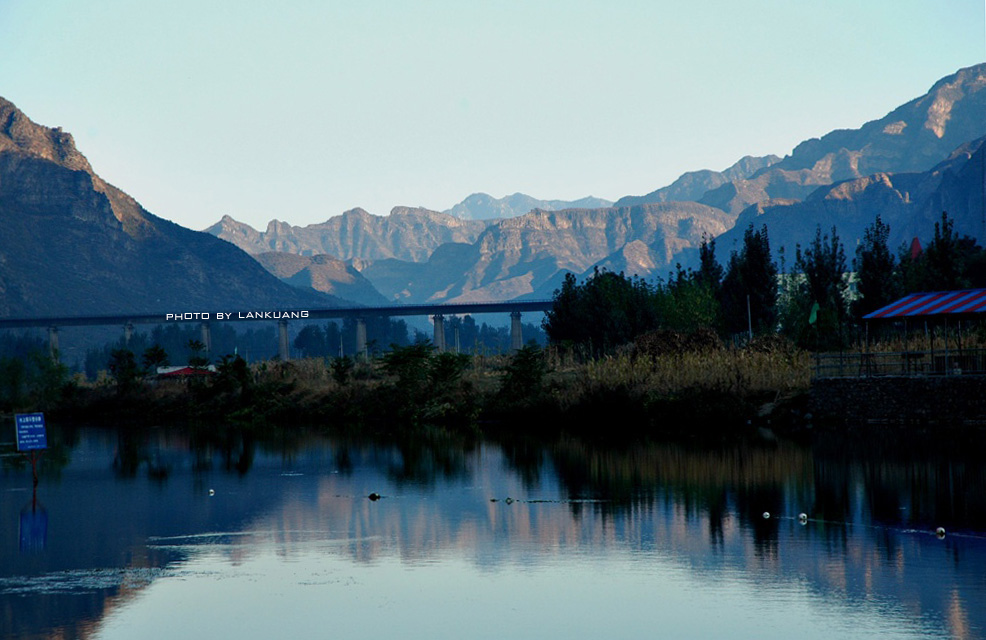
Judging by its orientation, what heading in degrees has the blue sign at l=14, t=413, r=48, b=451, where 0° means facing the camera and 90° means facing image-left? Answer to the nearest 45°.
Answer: approximately 0°

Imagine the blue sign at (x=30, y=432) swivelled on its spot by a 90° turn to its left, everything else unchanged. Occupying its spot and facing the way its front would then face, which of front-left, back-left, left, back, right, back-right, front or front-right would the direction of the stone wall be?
front
